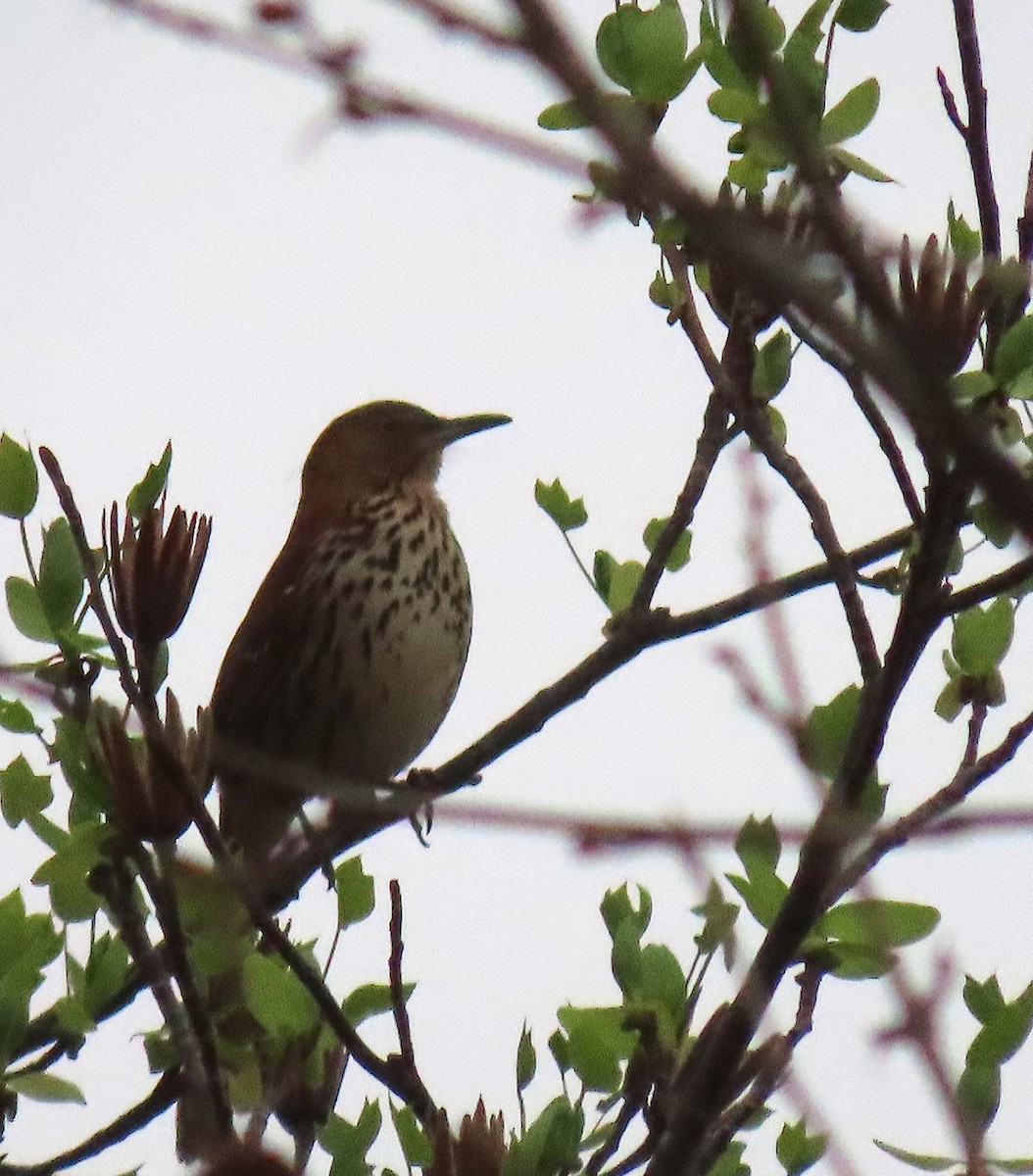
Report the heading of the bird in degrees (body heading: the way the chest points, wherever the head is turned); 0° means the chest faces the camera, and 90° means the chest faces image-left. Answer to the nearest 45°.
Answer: approximately 315°
